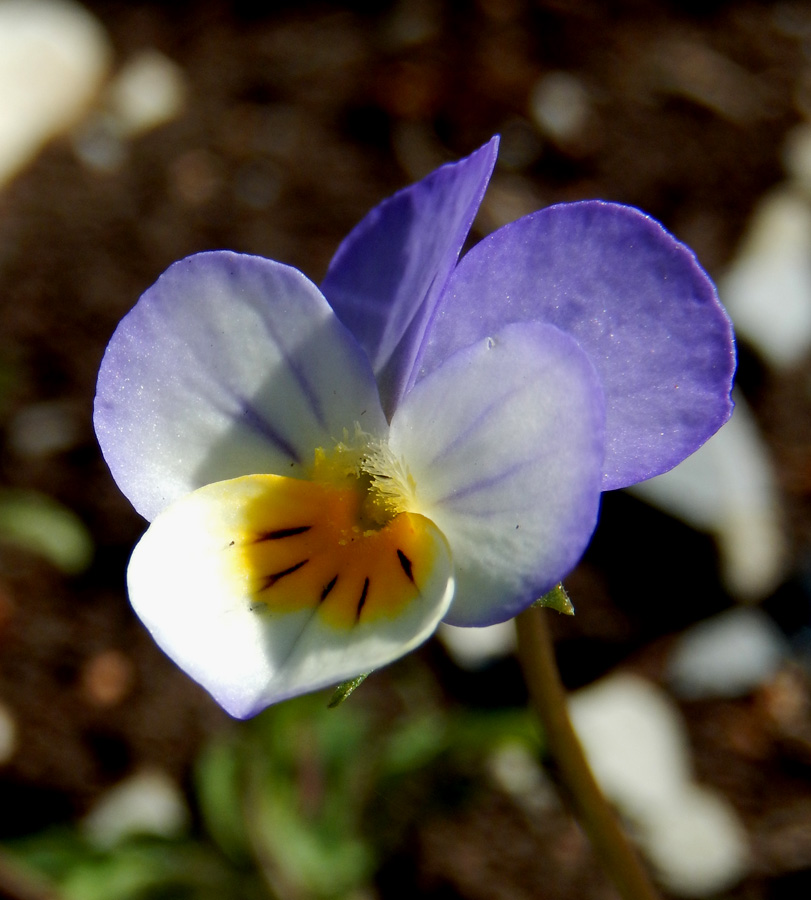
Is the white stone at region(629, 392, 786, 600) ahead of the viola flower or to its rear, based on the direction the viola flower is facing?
to the rear

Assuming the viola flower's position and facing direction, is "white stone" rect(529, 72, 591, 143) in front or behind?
behind

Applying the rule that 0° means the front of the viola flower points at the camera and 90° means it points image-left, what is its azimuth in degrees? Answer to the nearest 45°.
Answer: approximately 0°

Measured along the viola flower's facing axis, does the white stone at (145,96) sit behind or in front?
behind

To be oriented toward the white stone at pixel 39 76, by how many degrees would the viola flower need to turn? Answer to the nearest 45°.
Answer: approximately 180°
